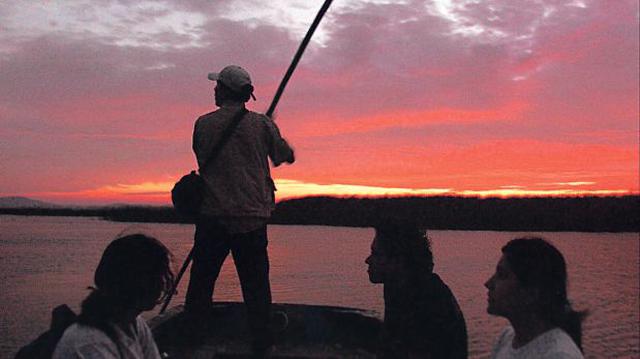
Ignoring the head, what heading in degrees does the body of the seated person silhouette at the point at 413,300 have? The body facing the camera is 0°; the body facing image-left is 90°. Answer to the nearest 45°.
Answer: approximately 90°
